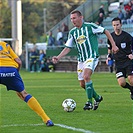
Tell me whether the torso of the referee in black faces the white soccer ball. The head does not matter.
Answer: yes

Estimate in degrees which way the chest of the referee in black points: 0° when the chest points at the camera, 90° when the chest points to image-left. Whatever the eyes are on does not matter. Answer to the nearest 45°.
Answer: approximately 45°

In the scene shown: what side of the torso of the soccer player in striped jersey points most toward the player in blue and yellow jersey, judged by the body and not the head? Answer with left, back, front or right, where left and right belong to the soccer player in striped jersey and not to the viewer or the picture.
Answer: front

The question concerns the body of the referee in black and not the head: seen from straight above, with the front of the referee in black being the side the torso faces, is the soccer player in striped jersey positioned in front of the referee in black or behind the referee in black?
in front

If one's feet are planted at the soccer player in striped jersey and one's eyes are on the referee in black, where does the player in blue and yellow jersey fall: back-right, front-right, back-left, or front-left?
back-right

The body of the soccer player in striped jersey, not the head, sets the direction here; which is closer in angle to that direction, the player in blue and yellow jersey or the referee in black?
the player in blue and yellow jersey
